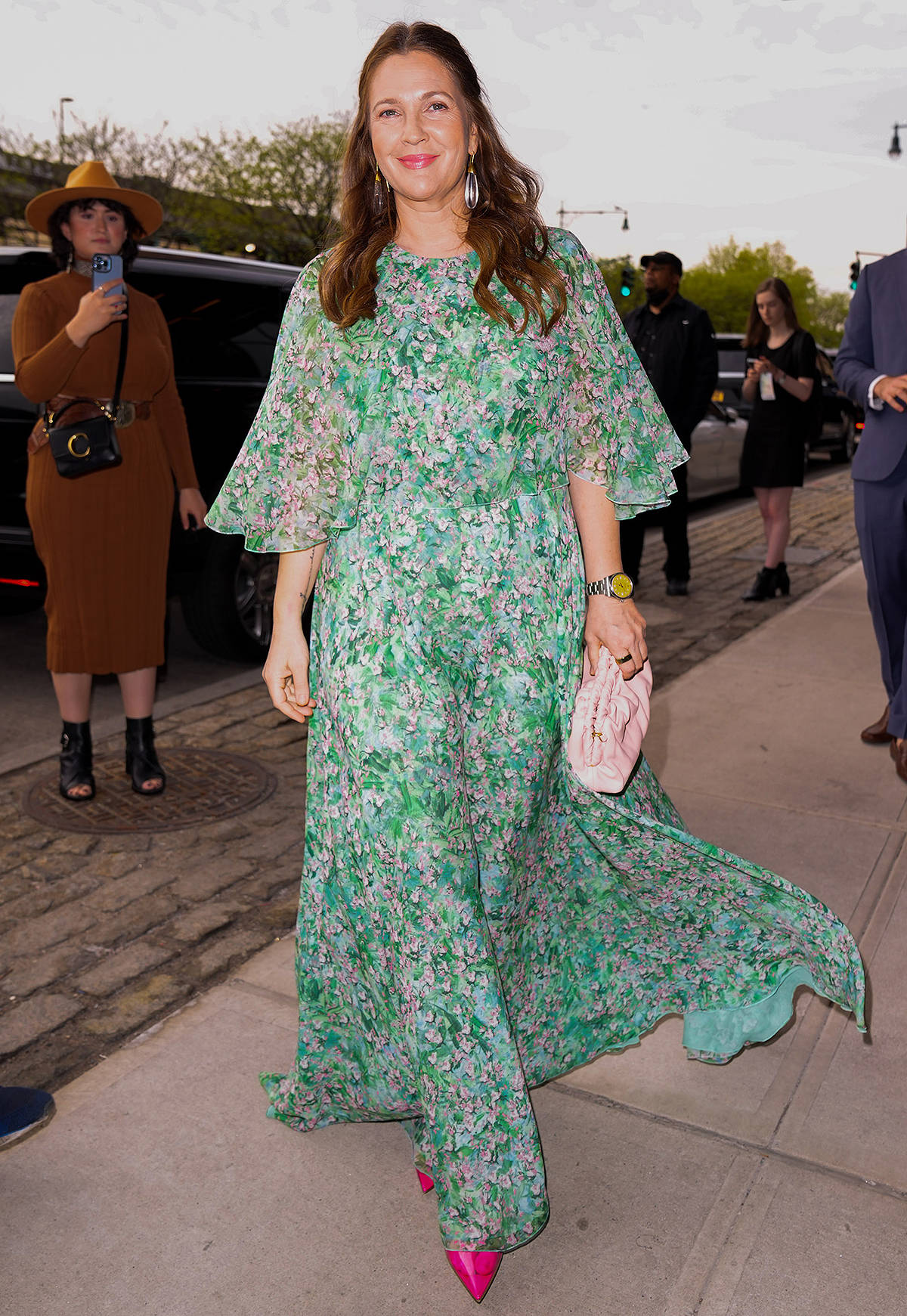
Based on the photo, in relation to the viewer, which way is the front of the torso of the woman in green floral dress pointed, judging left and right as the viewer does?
facing the viewer

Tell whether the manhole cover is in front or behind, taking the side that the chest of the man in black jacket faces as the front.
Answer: in front

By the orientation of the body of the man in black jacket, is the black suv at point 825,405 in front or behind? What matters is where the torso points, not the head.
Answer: behind

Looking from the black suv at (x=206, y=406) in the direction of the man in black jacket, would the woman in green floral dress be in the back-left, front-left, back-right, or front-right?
back-right

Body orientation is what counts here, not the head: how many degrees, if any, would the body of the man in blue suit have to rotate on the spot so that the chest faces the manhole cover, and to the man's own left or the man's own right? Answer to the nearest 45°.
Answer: approximately 45° to the man's own right

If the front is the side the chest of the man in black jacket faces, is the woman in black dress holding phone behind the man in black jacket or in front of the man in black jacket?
behind

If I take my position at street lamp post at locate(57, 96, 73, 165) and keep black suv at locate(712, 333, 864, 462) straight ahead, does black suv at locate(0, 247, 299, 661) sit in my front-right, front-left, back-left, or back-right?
front-right

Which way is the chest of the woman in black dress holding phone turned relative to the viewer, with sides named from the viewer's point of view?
facing the viewer and to the left of the viewer

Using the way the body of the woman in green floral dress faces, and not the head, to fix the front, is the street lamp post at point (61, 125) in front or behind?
behind
